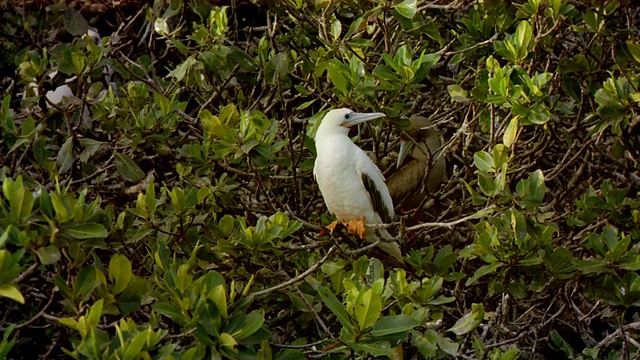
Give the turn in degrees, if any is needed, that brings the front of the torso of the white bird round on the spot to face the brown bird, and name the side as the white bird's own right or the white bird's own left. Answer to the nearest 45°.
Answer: approximately 180°

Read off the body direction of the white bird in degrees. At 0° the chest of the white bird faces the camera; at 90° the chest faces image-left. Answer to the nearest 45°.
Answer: approximately 45°
